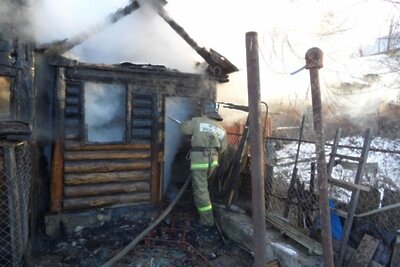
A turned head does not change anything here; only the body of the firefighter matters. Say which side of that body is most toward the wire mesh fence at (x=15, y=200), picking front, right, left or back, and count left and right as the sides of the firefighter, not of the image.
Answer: left

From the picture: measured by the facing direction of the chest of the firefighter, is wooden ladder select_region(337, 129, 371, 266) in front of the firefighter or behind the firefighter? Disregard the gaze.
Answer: behind

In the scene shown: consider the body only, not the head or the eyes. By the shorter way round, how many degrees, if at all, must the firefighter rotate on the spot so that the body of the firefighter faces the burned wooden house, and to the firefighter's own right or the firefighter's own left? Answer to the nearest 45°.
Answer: approximately 45° to the firefighter's own left

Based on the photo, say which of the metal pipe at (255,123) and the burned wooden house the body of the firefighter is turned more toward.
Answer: the burned wooden house

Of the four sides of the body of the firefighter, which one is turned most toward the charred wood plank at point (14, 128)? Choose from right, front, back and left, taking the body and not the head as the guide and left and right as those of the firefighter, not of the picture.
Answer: left

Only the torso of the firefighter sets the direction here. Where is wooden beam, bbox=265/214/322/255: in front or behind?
behind

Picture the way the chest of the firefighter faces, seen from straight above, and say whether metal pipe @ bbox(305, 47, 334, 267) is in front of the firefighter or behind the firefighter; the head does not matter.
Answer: behind

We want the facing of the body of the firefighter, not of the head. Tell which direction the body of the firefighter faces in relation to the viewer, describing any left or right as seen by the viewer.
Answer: facing away from the viewer and to the left of the viewer

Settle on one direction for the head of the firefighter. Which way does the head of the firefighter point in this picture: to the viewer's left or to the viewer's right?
to the viewer's left
